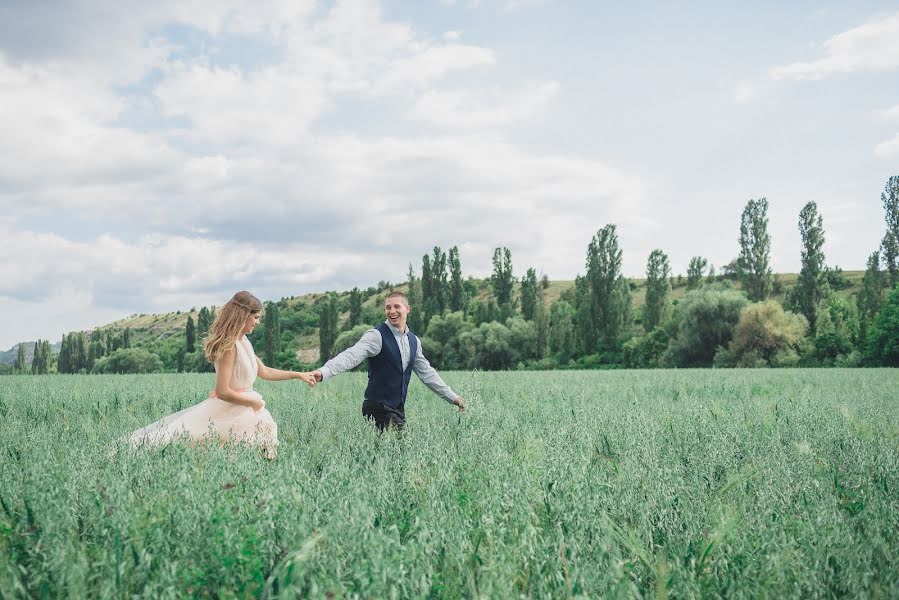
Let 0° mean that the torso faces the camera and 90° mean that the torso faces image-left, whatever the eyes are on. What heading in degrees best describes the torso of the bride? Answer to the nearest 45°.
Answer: approximately 270°

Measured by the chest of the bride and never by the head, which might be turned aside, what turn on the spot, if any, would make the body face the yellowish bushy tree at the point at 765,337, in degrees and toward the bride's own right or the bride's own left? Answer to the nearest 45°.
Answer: approximately 45° to the bride's own left

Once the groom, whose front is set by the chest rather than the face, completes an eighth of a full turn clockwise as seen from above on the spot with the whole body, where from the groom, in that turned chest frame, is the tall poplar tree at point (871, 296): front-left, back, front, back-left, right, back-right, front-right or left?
back-left

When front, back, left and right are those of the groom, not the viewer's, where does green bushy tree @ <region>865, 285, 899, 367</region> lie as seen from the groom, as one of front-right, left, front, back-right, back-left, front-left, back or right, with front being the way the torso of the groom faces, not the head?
left

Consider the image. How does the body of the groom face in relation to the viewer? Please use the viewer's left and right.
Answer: facing the viewer and to the right of the viewer

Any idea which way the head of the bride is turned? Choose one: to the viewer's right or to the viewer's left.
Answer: to the viewer's right

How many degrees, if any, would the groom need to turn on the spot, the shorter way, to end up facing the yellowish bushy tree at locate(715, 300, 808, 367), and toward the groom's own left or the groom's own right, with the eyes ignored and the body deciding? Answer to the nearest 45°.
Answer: approximately 90° to the groom's own left

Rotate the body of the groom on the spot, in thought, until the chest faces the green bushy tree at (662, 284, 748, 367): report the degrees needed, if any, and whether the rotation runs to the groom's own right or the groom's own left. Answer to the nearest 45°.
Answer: approximately 90° to the groom's own left
